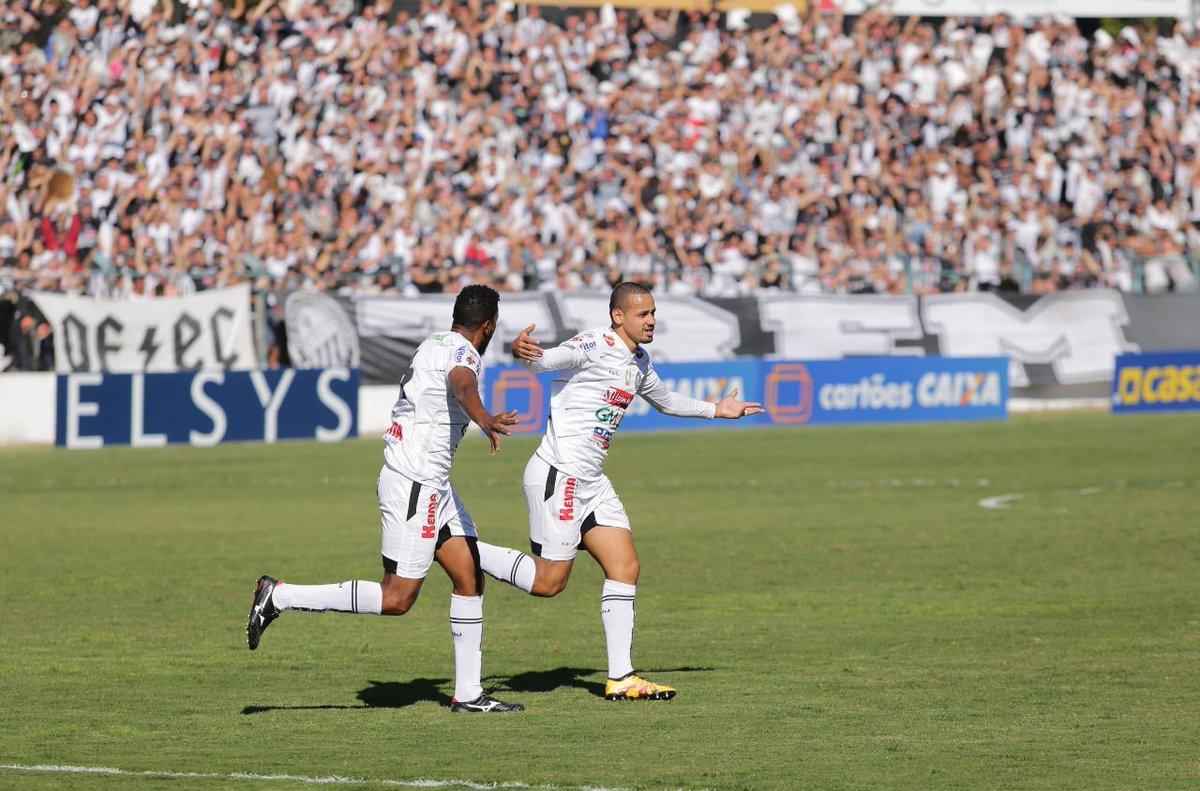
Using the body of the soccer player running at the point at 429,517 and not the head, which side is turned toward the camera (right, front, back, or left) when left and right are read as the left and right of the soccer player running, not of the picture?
right

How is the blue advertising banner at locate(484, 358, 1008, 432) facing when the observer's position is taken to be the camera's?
facing the viewer

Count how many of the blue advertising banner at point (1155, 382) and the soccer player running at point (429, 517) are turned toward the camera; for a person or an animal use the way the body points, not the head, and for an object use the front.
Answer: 1

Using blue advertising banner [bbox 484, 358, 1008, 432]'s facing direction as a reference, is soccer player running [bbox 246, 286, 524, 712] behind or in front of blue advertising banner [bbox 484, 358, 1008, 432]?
in front

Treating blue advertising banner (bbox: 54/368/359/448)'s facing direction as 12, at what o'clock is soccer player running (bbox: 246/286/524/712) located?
The soccer player running is roughly at 12 o'clock from the blue advertising banner.

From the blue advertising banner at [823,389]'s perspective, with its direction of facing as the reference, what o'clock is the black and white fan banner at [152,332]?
The black and white fan banner is roughly at 2 o'clock from the blue advertising banner.

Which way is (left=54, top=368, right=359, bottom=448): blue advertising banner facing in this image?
toward the camera

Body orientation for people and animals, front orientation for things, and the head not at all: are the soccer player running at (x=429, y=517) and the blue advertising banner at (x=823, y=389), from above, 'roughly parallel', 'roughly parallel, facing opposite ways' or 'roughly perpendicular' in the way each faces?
roughly perpendicular

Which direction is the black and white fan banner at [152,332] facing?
toward the camera

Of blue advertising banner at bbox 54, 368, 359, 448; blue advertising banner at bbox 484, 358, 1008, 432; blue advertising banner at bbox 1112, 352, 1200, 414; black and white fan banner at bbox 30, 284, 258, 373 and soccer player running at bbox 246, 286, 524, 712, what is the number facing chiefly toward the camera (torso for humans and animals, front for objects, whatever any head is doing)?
4

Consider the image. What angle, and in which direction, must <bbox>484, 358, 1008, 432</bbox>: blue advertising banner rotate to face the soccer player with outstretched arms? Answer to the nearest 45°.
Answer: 0° — it already faces them

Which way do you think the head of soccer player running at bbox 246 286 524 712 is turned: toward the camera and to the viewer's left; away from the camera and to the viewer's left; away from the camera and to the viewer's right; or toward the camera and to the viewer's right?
away from the camera and to the viewer's right

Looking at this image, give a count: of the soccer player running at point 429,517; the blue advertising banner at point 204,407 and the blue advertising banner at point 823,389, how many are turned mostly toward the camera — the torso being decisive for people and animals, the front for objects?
2

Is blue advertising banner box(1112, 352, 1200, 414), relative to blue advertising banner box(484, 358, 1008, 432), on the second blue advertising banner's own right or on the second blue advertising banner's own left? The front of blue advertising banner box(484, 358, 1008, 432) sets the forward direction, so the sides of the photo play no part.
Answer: on the second blue advertising banner's own left
